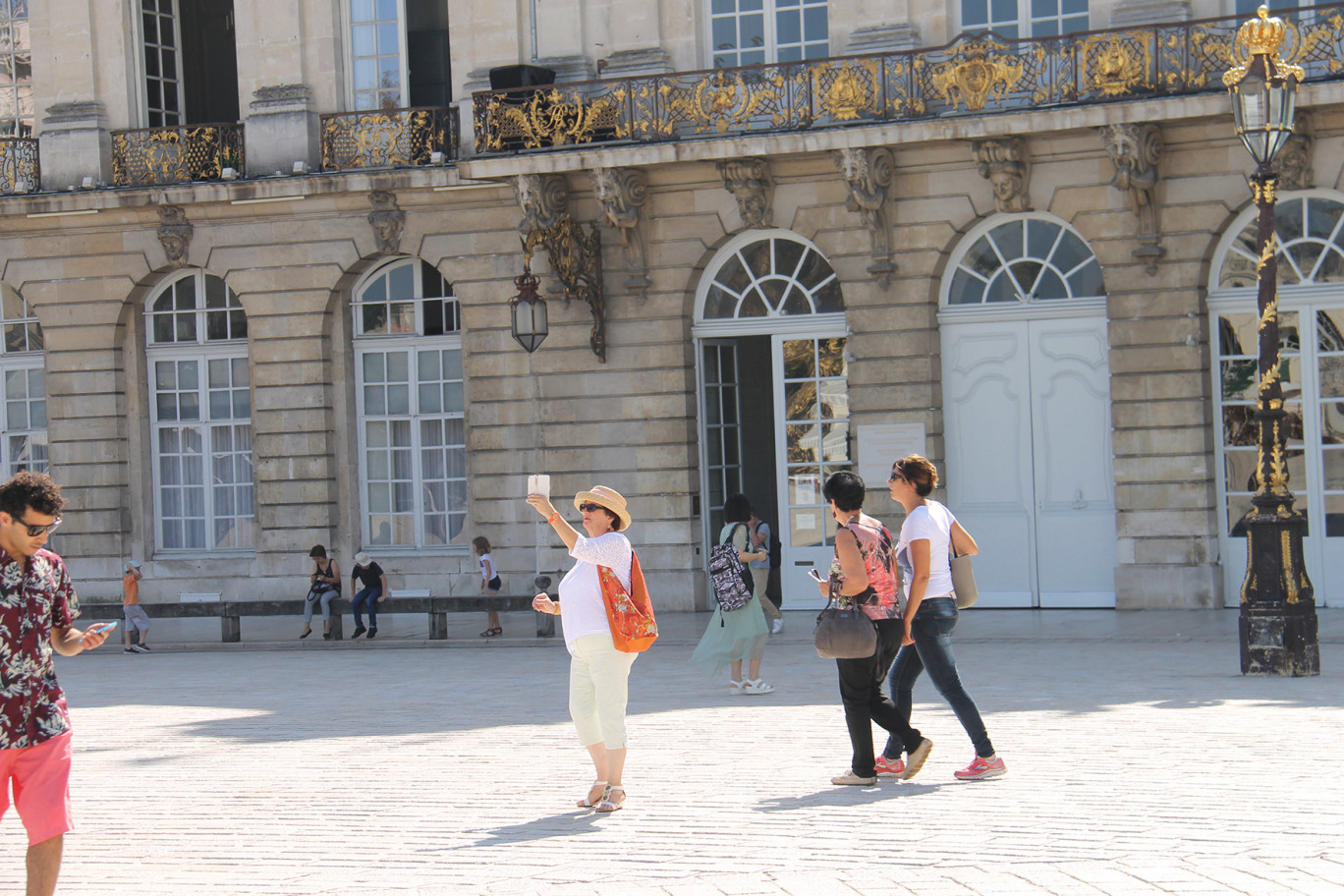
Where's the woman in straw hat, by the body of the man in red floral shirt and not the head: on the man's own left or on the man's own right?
on the man's own left

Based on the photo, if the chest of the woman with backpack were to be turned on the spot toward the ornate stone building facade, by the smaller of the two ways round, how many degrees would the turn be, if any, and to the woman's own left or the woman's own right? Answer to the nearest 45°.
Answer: approximately 45° to the woman's own left

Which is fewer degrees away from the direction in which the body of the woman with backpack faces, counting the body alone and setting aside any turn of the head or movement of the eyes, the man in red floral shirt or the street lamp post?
the street lamp post

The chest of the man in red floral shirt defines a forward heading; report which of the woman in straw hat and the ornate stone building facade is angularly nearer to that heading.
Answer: the woman in straw hat

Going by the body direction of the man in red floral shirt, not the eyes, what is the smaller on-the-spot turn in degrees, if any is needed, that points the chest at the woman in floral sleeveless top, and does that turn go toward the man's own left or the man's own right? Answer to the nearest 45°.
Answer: approximately 45° to the man's own left

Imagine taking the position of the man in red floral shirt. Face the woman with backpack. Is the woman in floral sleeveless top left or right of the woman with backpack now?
right

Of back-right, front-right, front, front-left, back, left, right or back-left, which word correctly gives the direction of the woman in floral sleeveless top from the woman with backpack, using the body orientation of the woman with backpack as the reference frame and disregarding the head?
back-right

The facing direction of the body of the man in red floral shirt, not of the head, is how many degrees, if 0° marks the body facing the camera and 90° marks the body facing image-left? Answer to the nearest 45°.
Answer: approximately 315°

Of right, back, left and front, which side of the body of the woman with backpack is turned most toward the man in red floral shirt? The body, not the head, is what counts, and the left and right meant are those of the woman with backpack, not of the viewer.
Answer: back

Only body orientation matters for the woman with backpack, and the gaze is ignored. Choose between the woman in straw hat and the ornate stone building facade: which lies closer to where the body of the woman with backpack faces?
the ornate stone building facade

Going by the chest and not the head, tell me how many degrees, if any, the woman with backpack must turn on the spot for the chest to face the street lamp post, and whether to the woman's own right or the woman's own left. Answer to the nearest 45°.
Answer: approximately 45° to the woman's own right

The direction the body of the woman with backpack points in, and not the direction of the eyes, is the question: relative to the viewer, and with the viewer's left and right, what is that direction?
facing away from the viewer and to the right of the viewer
